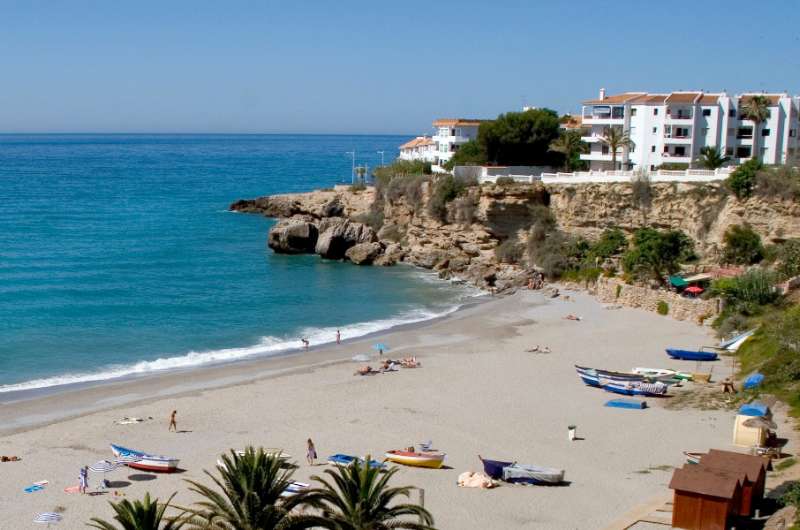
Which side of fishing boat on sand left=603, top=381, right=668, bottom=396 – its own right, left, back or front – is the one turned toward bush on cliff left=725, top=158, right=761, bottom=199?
right

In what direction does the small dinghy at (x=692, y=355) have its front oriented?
to the viewer's left

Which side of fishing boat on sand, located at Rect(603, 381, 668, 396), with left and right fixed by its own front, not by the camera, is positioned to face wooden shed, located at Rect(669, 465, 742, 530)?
left

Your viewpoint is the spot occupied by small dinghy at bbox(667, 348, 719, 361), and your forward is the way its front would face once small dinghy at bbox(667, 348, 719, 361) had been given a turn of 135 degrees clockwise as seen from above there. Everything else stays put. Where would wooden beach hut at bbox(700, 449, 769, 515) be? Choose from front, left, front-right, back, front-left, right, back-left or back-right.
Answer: back-right

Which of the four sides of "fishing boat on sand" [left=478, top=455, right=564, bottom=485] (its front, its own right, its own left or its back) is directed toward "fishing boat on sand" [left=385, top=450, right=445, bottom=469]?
front

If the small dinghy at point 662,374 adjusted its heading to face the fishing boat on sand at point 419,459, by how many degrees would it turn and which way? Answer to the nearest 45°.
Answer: approximately 45° to its left

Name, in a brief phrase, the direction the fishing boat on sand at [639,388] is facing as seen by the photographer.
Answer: facing to the left of the viewer

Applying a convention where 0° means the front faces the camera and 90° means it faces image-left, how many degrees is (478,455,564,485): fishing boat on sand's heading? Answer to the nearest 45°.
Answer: approximately 90°

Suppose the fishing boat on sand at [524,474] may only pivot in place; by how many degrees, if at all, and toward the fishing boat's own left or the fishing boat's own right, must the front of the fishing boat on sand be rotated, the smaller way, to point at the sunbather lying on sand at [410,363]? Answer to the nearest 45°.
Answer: approximately 90° to the fishing boat's own right

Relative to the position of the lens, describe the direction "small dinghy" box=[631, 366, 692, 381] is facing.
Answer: facing to the left of the viewer
